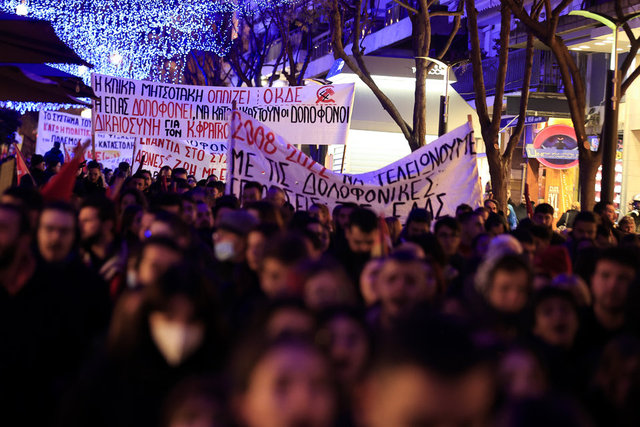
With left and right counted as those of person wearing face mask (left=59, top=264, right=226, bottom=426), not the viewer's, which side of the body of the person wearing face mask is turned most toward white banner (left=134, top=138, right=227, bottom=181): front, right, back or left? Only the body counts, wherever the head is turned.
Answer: back

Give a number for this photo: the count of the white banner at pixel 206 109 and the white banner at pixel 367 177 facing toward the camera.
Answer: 2

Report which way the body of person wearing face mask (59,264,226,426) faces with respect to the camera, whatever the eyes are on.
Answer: toward the camera

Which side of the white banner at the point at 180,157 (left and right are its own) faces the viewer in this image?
front

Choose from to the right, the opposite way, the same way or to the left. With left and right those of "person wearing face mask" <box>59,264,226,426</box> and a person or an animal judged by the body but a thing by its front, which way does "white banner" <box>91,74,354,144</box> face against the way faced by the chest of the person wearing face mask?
the same way

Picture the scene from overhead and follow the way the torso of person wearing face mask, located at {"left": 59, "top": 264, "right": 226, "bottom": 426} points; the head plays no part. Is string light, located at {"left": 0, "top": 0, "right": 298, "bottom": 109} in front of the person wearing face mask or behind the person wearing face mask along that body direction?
behind

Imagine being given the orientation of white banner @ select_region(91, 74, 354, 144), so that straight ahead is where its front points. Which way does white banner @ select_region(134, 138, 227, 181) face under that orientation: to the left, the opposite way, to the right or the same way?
the same way

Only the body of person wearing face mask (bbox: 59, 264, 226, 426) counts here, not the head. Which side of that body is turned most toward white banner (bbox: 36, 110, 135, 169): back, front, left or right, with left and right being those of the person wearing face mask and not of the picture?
back

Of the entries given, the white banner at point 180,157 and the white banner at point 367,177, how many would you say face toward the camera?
2

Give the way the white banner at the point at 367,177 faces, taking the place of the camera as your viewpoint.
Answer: facing the viewer

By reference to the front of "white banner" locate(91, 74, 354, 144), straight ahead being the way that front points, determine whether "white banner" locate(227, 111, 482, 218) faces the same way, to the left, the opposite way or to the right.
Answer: the same way

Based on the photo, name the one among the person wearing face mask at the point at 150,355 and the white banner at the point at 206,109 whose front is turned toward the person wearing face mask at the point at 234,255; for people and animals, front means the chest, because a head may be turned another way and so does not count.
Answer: the white banner

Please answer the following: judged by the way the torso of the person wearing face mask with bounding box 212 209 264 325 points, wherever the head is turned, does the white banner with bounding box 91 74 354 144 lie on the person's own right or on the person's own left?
on the person's own right

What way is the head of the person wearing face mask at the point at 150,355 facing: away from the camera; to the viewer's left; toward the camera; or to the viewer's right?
toward the camera
